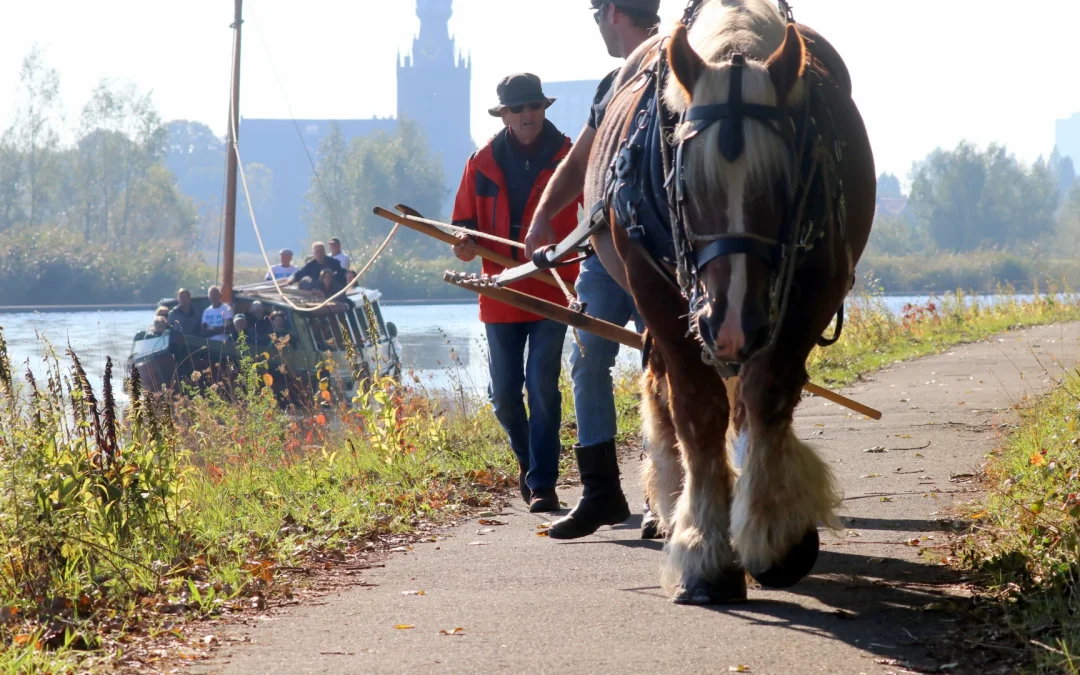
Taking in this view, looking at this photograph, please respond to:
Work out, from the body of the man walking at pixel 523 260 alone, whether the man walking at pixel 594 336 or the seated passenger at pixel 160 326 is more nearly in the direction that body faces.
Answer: the man walking

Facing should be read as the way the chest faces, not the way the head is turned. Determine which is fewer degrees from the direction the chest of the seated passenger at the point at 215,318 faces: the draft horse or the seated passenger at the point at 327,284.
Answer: the draft horse

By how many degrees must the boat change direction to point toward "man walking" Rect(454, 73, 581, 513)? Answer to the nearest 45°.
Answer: approximately 45° to its left

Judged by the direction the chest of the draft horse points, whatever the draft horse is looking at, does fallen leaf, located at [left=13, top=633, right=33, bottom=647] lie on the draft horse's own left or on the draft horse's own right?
on the draft horse's own right

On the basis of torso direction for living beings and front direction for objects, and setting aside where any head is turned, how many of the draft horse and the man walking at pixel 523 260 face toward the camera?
2

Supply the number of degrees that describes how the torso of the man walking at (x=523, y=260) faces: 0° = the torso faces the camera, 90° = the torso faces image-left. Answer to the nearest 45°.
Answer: approximately 0°

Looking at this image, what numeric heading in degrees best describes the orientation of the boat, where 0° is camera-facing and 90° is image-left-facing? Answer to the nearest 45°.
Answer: approximately 45°

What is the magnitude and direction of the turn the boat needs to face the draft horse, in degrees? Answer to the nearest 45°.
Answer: approximately 45° to its left
